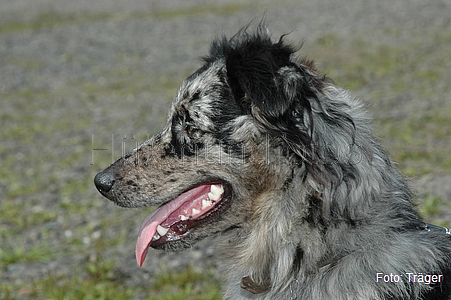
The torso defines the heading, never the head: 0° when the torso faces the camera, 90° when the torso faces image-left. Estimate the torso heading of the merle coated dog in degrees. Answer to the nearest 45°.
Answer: approximately 90°
